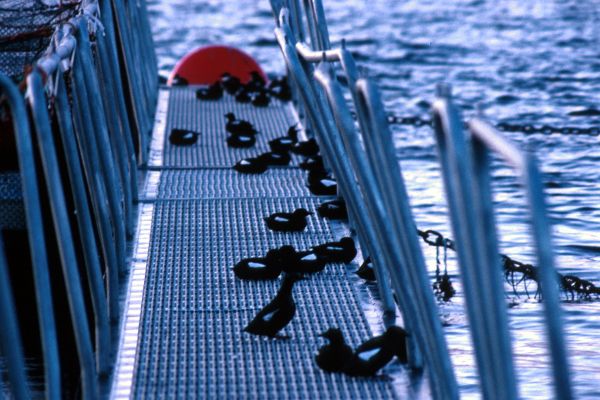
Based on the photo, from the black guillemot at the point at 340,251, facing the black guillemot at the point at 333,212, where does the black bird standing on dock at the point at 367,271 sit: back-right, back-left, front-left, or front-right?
back-right

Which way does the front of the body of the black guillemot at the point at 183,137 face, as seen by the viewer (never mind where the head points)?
to the viewer's left

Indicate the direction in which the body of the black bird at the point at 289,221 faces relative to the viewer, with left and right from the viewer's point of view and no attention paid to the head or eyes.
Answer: facing to the right of the viewer
